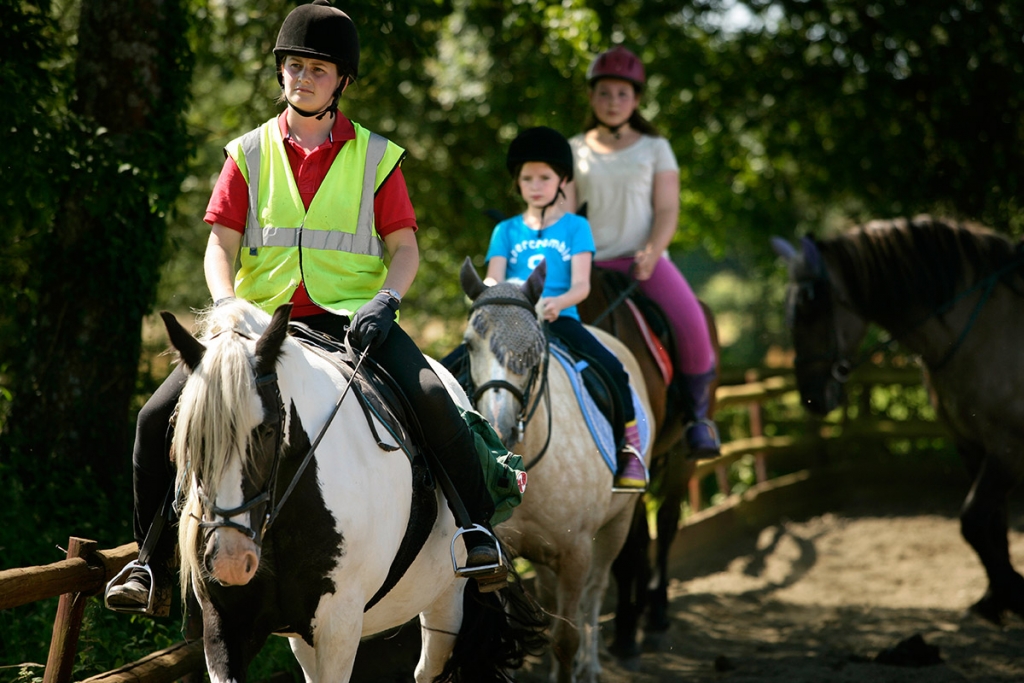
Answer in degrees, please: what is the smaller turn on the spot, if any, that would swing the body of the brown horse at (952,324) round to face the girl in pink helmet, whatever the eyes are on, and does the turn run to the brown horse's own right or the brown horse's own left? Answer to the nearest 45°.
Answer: approximately 45° to the brown horse's own left

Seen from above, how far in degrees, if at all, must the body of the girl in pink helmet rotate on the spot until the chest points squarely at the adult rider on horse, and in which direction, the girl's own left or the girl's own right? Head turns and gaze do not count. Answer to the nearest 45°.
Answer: approximately 45° to the girl's own left

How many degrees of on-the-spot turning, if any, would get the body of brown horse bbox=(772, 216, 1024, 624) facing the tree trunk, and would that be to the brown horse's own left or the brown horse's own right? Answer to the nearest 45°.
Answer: approximately 45° to the brown horse's own left

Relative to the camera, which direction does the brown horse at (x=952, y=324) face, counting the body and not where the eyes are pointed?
to the viewer's left

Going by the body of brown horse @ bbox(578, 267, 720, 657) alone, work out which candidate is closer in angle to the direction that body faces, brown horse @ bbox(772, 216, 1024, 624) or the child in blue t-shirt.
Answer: the child in blue t-shirt

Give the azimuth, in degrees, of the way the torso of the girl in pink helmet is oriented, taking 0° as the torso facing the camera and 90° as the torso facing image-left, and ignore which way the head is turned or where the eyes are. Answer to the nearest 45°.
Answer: approximately 45°

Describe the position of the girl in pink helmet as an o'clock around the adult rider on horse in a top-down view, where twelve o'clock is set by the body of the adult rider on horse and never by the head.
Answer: The girl in pink helmet is roughly at 7 o'clock from the adult rider on horse.

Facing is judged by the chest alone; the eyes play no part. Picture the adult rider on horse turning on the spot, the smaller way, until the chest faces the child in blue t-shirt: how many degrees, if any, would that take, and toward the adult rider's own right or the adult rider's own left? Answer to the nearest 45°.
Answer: approximately 135° to the adult rider's own left

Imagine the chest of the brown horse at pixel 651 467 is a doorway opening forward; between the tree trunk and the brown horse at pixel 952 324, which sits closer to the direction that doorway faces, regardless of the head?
the tree trunk

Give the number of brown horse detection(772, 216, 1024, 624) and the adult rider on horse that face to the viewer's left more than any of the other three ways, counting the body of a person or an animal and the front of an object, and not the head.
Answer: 1

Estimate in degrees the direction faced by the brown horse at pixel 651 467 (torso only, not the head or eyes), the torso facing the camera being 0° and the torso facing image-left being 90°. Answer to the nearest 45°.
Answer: approximately 45°

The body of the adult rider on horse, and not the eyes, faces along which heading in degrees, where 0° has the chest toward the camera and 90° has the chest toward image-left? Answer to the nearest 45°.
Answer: approximately 0°
